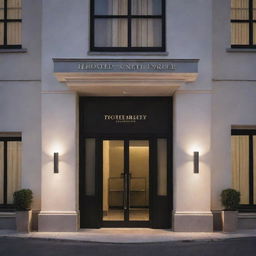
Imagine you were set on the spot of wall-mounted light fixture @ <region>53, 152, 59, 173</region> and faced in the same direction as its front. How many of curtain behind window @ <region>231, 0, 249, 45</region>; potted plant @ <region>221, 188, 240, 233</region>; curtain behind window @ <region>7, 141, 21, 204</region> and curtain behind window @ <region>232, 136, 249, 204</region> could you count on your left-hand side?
3

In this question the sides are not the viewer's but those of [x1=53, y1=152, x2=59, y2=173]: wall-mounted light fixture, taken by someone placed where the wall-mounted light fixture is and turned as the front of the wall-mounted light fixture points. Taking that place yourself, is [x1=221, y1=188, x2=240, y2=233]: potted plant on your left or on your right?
on your left

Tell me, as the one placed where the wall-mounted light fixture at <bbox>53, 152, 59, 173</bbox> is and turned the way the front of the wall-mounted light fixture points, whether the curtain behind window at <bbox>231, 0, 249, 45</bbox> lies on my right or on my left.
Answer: on my left

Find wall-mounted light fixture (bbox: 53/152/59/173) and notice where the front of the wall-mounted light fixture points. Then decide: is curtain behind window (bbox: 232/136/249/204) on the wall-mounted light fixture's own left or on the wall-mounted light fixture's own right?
on the wall-mounted light fixture's own left

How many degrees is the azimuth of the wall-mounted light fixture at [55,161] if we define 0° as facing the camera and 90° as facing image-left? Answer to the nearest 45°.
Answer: approximately 0°

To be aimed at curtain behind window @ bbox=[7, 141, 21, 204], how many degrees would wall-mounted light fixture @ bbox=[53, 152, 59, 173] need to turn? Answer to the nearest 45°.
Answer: approximately 135° to its right
